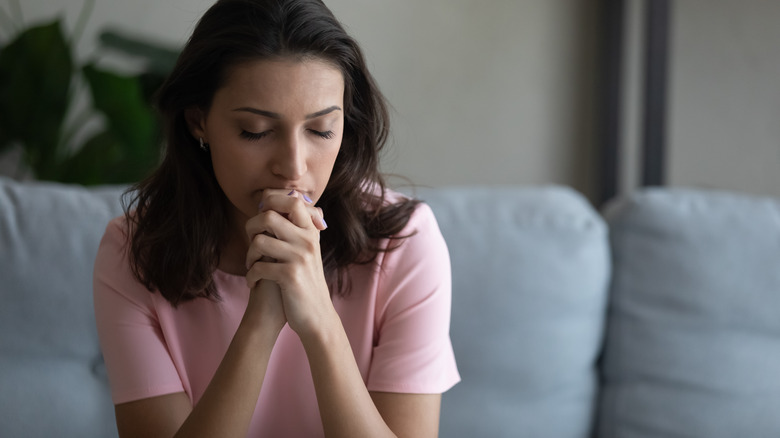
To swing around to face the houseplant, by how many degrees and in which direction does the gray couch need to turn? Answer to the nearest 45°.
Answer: approximately 135° to its right

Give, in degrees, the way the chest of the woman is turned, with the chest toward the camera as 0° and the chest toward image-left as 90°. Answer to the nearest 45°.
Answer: approximately 0°

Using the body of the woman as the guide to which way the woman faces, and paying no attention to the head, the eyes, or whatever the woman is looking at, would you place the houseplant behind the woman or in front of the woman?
behind

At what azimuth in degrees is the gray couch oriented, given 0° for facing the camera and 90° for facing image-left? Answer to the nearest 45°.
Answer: approximately 0°
